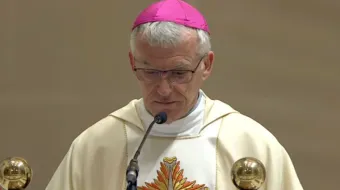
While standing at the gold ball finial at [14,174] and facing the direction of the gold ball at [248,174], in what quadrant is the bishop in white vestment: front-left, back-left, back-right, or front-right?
front-left

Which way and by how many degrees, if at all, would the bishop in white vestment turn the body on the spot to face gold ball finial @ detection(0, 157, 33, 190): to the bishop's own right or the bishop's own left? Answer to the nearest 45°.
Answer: approximately 45° to the bishop's own right

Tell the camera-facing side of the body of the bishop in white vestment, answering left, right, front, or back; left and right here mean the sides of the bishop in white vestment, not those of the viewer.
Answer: front

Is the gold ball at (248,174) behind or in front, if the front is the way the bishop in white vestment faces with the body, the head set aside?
in front

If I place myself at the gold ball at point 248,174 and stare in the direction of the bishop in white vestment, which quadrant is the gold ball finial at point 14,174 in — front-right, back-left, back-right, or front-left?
front-left

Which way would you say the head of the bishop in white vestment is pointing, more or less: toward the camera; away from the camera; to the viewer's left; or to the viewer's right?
toward the camera
